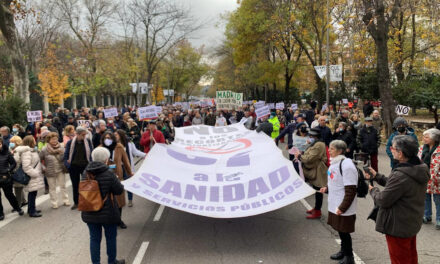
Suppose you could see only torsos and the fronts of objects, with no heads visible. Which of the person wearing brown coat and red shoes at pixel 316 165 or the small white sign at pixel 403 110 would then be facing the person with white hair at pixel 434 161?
the small white sign

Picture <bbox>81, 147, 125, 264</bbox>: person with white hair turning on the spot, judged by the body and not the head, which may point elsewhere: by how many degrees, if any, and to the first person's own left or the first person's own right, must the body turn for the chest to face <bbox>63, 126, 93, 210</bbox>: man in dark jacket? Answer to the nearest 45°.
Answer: approximately 45° to the first person's own left

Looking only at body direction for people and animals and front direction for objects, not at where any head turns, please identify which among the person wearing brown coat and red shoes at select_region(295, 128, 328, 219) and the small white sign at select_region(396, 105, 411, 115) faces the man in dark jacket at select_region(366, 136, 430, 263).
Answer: the small white sign

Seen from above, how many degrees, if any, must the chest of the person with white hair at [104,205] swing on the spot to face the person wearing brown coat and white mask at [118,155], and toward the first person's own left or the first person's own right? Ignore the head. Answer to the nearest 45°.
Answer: approximately 45° to the first person's own left

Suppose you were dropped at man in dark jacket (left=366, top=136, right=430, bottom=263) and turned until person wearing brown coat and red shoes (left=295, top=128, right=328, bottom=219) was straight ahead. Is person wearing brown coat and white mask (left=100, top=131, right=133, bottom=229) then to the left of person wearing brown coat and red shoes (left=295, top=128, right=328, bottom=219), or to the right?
left

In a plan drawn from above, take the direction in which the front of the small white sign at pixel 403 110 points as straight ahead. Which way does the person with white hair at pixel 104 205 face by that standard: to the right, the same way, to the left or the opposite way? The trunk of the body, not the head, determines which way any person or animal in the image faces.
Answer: the opposite way
